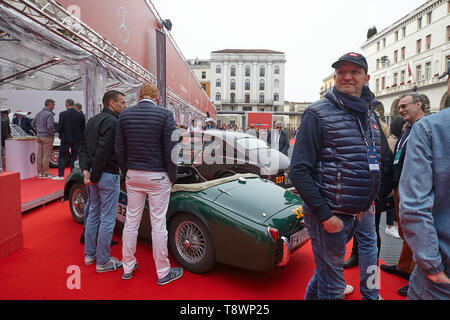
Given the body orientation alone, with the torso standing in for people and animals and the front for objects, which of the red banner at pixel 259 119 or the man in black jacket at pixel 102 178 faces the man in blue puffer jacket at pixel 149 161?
the red banner

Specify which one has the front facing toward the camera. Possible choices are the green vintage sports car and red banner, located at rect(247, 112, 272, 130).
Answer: the red banner

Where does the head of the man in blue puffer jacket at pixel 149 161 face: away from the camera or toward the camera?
away from the camera

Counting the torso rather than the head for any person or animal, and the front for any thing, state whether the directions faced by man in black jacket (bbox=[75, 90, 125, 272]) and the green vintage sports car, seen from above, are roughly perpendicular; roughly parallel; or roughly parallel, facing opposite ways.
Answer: roughly perpendicular

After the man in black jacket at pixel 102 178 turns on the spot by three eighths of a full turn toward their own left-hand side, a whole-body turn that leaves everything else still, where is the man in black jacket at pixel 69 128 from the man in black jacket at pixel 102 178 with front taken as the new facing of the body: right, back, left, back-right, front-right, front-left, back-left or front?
right

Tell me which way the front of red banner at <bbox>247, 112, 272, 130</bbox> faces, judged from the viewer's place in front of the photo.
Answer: facing the viewer

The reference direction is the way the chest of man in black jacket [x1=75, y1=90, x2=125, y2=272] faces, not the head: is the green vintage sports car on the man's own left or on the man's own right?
on the man's own right

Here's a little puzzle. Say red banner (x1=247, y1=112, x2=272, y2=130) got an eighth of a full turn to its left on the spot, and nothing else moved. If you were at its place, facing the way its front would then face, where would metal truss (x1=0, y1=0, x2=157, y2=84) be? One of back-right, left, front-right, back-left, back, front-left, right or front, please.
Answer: front-right

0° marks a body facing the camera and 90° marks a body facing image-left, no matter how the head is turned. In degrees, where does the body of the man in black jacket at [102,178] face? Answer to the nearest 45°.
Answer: approximately 225°

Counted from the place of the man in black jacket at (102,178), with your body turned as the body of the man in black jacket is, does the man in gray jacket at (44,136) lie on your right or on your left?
on your left

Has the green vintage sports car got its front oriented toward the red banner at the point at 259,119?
no

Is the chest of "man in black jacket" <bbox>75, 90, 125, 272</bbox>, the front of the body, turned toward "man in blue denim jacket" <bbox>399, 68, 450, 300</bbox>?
no

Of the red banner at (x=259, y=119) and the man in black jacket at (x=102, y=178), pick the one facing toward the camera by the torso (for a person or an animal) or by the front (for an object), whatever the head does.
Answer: the red banner

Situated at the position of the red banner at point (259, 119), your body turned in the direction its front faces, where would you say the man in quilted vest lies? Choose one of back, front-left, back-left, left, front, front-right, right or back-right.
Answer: front

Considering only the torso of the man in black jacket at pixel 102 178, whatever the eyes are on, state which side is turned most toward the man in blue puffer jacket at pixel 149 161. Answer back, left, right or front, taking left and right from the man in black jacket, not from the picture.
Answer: right
